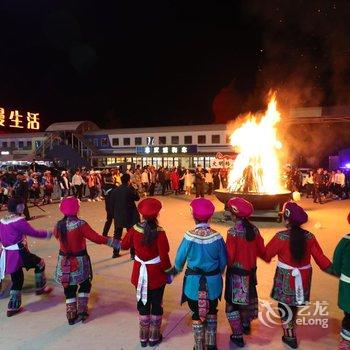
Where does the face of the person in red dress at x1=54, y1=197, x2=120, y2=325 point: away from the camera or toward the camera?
away from the camera

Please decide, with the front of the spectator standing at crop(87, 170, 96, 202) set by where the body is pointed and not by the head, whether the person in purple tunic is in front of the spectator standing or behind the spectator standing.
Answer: in front

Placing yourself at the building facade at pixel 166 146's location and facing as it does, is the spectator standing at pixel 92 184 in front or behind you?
in front

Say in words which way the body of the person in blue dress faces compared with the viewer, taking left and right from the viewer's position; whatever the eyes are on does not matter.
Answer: facing away from the viewer

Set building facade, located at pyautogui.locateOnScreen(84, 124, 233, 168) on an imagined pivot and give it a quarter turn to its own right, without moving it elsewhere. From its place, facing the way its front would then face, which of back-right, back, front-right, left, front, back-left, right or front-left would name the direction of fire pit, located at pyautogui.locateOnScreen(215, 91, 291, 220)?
left

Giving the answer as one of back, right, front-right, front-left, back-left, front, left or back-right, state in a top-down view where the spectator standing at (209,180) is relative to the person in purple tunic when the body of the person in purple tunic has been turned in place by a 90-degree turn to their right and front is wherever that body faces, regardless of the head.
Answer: left

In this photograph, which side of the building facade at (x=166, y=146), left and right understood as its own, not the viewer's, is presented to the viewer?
front

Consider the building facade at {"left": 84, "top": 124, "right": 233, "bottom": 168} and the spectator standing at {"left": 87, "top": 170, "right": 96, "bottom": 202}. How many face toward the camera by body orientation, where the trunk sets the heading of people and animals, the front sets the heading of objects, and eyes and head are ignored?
2

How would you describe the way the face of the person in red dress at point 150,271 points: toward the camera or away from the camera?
away from the camera

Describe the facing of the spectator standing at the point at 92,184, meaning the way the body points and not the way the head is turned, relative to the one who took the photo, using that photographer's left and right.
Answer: facing the viewer

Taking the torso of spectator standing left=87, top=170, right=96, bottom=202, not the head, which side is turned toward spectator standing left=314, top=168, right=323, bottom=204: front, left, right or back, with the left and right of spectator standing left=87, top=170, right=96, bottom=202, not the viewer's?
left

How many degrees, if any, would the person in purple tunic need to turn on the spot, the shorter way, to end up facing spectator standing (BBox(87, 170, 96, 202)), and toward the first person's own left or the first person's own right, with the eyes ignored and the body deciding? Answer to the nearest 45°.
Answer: approximately 45° to the first person's own left

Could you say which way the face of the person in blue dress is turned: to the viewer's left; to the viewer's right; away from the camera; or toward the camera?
away from the camera

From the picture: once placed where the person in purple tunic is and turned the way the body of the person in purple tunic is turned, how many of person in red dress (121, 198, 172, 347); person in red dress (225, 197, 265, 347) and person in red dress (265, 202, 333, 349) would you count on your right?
3

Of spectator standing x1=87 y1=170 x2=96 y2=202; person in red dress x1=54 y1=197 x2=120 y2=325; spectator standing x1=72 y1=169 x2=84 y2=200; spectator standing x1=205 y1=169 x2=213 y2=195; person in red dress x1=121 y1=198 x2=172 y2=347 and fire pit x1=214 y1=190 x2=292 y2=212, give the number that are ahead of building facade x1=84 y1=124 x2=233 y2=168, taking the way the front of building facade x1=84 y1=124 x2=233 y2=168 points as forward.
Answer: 6

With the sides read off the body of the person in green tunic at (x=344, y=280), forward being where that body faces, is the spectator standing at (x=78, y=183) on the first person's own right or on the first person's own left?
on the first person's own left

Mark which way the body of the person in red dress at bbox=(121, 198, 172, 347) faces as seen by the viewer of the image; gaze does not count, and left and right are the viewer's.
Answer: facing away from the viewer

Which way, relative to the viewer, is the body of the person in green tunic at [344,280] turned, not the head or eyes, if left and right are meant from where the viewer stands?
facing away from the viewer
